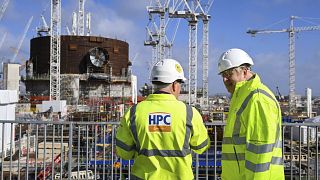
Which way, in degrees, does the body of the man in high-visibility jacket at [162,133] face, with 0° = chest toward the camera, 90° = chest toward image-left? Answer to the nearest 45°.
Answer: approximately 180°

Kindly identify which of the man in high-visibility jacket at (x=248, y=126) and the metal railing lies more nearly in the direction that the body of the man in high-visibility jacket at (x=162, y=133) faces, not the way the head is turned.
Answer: the metal railing

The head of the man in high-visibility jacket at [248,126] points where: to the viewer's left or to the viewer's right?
to the viewer's left

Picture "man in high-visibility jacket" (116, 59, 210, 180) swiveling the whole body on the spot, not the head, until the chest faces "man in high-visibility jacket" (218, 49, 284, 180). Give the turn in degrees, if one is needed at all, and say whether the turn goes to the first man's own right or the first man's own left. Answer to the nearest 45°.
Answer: approximately 90° to the first man's own right

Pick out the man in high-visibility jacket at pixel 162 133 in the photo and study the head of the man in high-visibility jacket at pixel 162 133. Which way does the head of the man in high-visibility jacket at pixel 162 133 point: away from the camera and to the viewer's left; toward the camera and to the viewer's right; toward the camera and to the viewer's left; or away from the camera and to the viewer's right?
away from the camera and to the viewer's right
